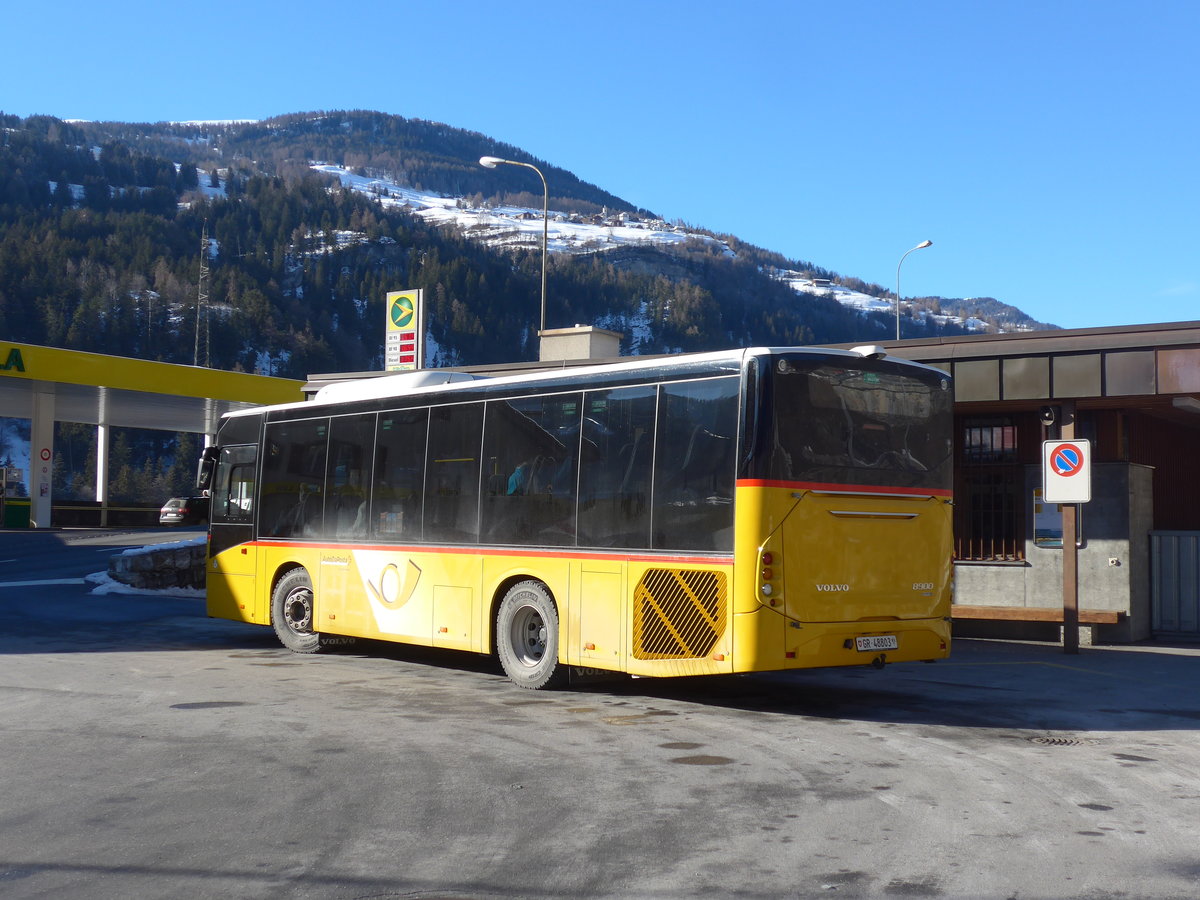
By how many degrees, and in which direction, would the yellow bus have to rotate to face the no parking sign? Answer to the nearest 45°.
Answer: approximately 90° to its right

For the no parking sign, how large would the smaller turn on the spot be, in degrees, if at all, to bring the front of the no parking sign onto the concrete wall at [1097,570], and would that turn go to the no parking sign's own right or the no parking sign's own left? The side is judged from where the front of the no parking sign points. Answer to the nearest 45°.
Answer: approximately 180°

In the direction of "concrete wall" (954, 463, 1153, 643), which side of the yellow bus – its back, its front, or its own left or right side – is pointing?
right

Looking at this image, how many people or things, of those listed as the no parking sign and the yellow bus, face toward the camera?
1

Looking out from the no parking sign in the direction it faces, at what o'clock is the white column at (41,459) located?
The white column is roughly at 4 o'clock from the no parking sign.

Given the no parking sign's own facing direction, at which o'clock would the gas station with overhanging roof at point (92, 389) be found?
The gas station with overhanging roof is roughly at 4 o'clock from the no parking sign.

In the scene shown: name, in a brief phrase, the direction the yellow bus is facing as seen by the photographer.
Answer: facing away from the viewer and to the left of the viewer

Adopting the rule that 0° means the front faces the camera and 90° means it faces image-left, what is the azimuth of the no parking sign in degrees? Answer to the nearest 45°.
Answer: approximately 0°

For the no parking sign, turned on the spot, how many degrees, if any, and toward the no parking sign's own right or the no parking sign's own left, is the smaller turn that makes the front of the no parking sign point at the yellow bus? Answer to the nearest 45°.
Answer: approximately 45° to the no parking sign's own right

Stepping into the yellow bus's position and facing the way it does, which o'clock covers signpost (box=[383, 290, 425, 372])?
The signpost is roughly at 1 o'clock from the yellow bus.

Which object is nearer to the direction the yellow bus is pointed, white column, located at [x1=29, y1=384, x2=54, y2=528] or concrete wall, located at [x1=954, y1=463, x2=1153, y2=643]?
the white column
